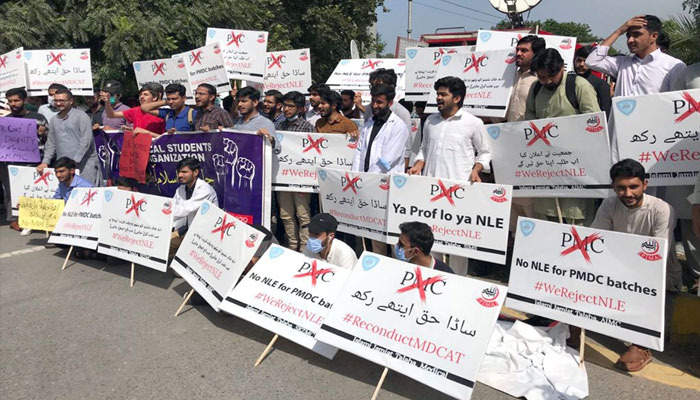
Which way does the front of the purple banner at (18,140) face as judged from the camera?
facing the viewer

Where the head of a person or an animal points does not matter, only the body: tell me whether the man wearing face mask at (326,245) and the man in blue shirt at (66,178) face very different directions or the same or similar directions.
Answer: same or similar directions

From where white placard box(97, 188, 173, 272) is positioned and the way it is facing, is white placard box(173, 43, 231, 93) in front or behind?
behind

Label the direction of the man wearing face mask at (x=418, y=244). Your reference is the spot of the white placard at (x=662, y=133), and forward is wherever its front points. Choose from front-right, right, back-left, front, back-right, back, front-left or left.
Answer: front-right

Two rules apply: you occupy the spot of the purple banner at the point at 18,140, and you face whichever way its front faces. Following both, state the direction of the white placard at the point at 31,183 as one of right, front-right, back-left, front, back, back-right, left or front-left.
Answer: front

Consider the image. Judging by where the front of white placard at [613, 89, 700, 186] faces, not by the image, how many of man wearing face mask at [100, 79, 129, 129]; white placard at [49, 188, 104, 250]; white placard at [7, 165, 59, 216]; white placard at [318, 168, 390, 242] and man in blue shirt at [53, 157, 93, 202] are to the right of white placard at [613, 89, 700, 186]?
5

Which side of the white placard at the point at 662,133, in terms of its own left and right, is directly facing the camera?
front

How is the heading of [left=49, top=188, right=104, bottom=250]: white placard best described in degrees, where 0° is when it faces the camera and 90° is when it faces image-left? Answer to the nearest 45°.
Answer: approximately 0°

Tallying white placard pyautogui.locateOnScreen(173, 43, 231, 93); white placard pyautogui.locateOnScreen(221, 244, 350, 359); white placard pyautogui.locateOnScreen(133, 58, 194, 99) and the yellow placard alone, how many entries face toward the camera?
4

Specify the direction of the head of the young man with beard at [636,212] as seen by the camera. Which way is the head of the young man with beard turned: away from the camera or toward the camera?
toward the camera

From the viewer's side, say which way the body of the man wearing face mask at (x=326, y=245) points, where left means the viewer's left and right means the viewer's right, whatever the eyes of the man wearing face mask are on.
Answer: facing the viewer and to the left of the viewer

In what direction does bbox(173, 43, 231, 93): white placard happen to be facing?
toward the camera

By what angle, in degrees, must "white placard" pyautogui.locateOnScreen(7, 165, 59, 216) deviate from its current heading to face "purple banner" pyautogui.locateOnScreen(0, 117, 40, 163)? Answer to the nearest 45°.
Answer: approximately 180°

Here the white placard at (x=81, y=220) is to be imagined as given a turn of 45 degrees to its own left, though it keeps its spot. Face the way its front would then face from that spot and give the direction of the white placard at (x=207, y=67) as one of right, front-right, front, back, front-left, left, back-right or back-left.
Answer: left

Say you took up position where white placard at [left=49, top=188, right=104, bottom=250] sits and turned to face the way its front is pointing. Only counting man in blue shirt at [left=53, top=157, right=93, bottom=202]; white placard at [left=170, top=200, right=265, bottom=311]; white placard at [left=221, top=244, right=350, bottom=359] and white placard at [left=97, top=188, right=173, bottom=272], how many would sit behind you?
1

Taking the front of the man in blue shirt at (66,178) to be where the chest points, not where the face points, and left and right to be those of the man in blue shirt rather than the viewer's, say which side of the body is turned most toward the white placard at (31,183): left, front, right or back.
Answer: right

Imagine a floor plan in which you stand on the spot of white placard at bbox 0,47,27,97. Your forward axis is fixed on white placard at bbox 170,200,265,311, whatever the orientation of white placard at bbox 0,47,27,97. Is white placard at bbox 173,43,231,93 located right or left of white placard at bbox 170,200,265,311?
left

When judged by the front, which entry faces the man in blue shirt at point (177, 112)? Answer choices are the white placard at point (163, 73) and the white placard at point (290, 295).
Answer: the white placard at point (163, 73)
